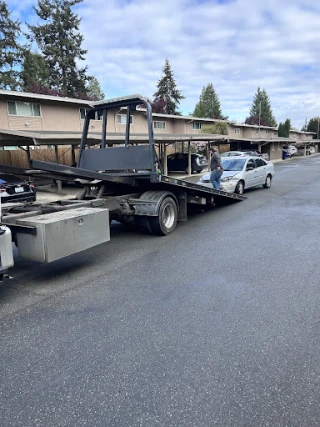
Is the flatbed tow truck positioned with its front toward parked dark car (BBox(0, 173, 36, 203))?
no

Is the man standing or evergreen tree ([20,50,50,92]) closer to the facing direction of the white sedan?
the man standing

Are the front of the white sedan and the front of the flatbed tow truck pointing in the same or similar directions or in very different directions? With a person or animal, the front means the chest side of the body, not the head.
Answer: same or similar directions

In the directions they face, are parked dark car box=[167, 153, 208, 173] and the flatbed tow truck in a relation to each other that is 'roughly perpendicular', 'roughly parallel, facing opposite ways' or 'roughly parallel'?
roughly perpendicular

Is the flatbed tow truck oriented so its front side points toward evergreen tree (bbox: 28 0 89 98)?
no

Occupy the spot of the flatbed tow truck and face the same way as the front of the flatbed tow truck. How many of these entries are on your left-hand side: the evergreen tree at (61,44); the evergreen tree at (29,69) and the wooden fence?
0

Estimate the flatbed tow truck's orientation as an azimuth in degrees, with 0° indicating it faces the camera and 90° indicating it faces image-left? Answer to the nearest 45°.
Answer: approximately 45°

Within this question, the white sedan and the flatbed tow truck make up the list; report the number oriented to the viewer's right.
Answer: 0

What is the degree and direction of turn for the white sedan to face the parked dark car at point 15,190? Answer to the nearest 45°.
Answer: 0° — it already faces it

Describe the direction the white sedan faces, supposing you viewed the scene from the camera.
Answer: facing the viewer and to the left of the viewer

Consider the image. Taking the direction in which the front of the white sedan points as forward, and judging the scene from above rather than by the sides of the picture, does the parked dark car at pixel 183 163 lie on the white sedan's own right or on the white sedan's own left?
on the white sedan's own right

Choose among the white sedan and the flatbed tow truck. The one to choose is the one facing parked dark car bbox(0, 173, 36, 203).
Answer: the white sedan

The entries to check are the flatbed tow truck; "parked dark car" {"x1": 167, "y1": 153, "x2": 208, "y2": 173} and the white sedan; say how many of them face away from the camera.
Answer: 0

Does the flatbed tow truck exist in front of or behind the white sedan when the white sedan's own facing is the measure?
in front

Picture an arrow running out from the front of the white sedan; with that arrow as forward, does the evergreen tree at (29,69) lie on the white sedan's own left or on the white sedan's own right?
on the white sedan's own right
